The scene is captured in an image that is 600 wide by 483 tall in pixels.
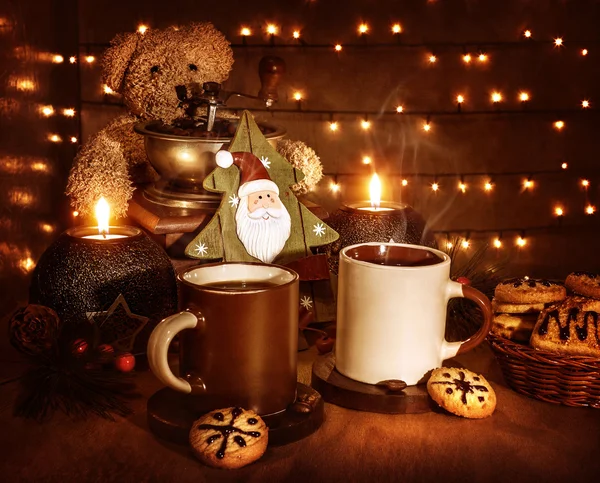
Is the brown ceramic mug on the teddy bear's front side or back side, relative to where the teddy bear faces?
on the front side

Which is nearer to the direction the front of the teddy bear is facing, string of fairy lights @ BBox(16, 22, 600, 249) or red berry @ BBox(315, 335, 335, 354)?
the red berry

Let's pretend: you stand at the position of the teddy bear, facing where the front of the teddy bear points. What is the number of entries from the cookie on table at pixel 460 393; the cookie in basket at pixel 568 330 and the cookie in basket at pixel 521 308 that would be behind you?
0

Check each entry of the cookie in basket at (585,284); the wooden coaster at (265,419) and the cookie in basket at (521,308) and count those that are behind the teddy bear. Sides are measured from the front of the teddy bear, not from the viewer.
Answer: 0

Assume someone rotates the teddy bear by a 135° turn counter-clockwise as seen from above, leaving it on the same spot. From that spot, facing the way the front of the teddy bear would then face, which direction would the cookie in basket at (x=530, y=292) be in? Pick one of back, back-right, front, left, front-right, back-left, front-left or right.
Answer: back-right

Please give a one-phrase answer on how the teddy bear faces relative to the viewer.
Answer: facing the viewer and to the right of the viewer

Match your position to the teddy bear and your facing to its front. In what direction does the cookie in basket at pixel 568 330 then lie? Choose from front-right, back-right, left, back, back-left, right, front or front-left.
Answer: front

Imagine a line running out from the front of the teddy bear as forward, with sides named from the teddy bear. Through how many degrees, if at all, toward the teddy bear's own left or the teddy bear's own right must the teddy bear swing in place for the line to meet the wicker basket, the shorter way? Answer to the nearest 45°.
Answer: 0° — it already faces it

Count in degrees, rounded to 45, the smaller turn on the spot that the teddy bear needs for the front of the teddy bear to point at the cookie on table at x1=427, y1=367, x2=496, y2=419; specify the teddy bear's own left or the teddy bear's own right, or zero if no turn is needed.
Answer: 0° — it already faces it

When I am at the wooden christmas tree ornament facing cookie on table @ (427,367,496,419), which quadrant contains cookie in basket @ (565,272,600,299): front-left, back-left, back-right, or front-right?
front-left

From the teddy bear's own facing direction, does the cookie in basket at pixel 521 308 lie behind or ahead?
ahead

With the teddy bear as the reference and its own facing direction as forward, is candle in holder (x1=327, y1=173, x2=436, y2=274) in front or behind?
in front

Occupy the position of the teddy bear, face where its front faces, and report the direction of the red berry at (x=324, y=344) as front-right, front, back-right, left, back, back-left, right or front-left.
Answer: front
